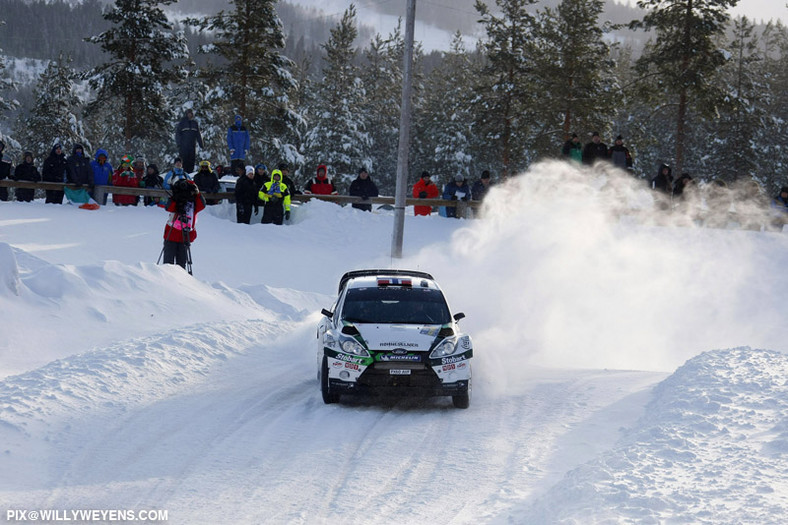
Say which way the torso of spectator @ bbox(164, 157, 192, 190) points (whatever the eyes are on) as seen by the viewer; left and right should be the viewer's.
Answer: facing the viewer

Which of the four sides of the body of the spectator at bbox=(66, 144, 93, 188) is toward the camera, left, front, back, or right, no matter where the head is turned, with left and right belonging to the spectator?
front

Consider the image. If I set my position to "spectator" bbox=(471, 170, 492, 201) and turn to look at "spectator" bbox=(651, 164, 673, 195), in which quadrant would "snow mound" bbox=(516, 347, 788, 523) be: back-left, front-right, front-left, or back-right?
front-right

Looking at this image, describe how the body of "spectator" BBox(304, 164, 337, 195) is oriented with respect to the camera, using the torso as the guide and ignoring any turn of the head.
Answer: toward the camera

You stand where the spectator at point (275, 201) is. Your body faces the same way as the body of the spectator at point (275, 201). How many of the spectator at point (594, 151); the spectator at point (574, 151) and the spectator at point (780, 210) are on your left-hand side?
3

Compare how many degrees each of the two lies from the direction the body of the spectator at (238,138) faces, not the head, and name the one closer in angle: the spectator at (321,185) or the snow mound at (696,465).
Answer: the snow mound

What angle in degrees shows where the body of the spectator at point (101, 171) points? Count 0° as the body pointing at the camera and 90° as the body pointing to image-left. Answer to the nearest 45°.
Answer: approximately 0°

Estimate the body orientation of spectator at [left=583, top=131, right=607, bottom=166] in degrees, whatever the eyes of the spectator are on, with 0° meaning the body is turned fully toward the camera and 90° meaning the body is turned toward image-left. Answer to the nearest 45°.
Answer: approximately 0°

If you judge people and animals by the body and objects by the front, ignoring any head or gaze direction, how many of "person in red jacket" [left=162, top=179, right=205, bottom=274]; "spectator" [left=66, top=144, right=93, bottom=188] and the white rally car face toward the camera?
3

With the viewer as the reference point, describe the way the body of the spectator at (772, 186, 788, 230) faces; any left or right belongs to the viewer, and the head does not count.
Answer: facing the viewer and to the left of the viewer

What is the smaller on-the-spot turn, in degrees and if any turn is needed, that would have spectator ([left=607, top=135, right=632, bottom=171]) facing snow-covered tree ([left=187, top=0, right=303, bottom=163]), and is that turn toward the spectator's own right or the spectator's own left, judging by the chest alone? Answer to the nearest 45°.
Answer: approximately 135° to the spectator's own right

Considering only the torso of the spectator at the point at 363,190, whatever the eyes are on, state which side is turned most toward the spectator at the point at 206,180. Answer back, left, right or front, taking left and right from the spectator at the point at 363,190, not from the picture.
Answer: right
